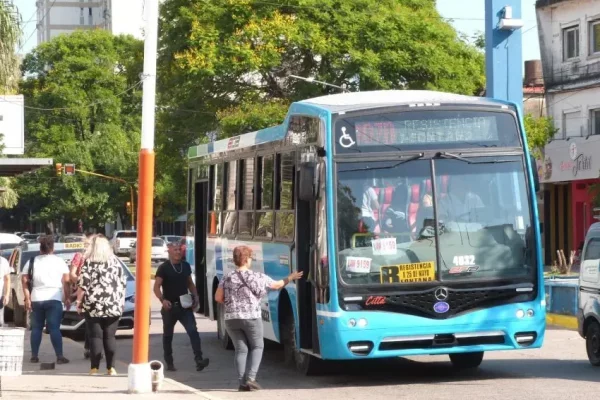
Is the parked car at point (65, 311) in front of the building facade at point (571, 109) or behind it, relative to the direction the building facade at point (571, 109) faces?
in front

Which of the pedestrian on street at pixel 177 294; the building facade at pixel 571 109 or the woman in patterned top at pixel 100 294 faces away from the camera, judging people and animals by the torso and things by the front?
the woman in patterned top

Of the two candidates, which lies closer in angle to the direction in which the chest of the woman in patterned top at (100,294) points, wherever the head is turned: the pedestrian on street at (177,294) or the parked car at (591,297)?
the pedestrian on street

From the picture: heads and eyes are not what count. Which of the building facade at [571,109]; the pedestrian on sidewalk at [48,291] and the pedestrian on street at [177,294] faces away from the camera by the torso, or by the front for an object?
the pedestrian on sidewalk at [48,291]

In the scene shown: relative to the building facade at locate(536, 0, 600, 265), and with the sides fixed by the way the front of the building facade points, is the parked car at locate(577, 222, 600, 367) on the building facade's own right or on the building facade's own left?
on the building facade's own left

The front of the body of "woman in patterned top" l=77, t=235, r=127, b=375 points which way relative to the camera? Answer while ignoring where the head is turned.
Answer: away from the camera

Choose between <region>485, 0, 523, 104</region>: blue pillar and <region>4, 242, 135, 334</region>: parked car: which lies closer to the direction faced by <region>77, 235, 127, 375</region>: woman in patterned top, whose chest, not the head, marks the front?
the parked car

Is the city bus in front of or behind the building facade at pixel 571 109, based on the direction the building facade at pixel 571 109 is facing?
in front
